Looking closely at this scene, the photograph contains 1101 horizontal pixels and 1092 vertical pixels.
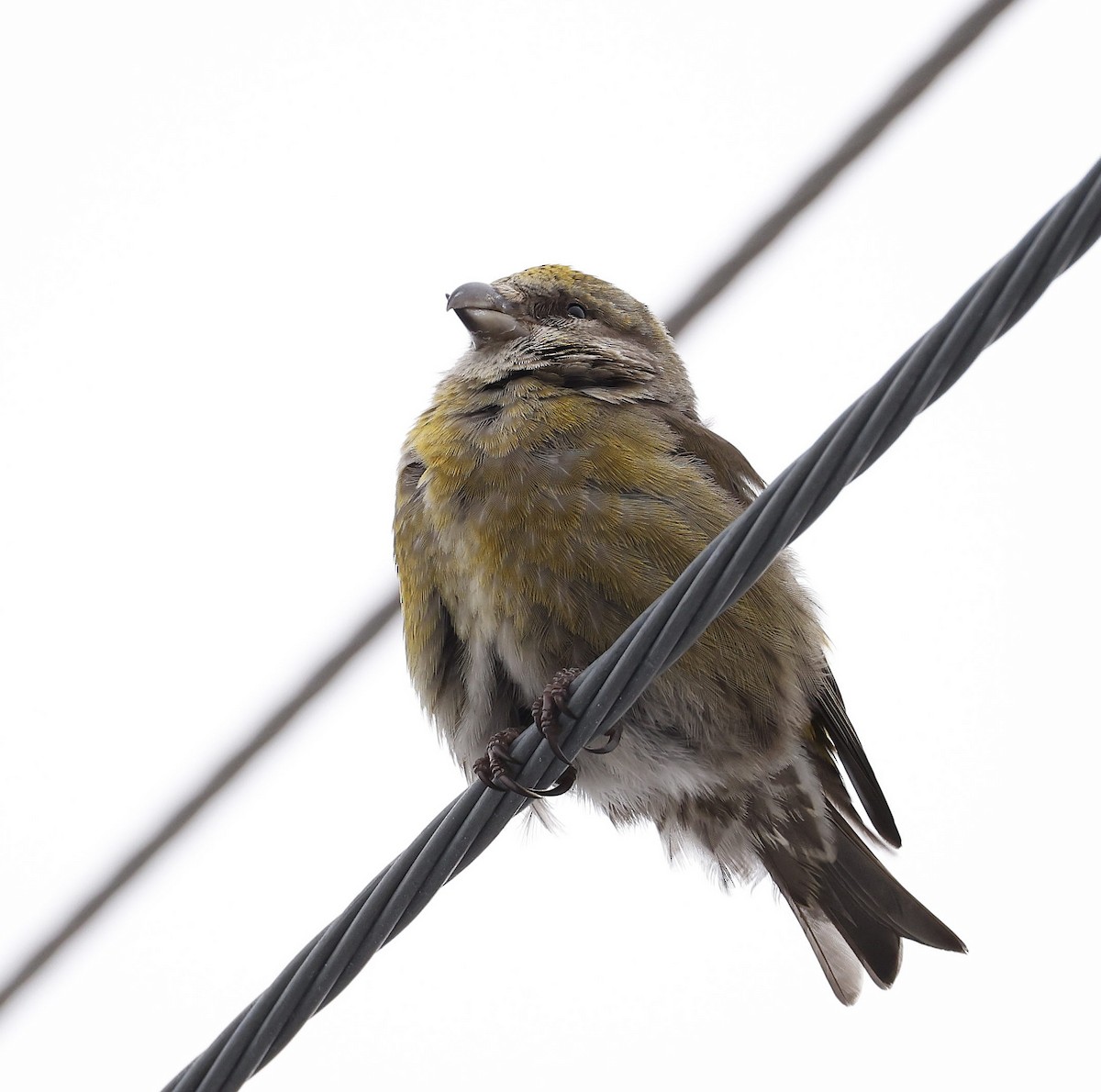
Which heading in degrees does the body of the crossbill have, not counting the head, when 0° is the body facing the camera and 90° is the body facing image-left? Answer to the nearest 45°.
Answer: approximately 45°
